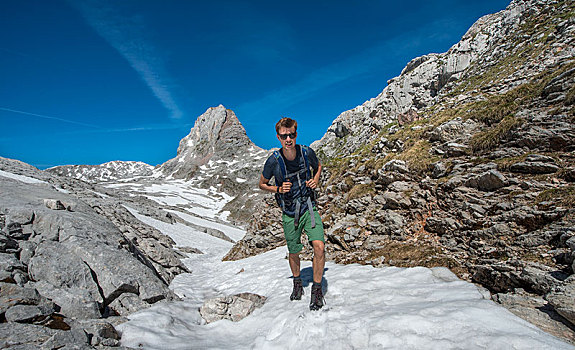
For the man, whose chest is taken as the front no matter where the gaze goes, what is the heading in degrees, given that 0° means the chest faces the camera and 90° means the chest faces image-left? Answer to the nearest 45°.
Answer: approximately 0°
